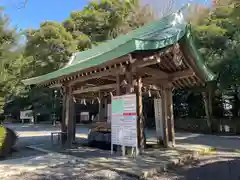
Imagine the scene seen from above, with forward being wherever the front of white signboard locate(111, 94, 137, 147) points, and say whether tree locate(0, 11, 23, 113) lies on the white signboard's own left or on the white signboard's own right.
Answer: on the white signboard's own right

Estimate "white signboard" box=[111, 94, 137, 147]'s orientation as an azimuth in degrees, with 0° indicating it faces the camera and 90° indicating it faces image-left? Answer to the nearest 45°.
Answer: approximately 45°

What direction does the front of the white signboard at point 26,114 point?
toward the camera

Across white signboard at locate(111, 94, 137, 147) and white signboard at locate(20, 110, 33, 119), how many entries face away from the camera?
0

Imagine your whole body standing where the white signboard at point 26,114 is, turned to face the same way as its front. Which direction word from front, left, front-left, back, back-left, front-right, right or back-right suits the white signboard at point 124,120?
front

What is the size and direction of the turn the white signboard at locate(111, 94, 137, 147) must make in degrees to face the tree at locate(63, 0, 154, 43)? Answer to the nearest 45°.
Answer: approximately 135° to its right

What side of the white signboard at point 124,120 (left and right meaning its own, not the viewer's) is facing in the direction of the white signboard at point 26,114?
right
